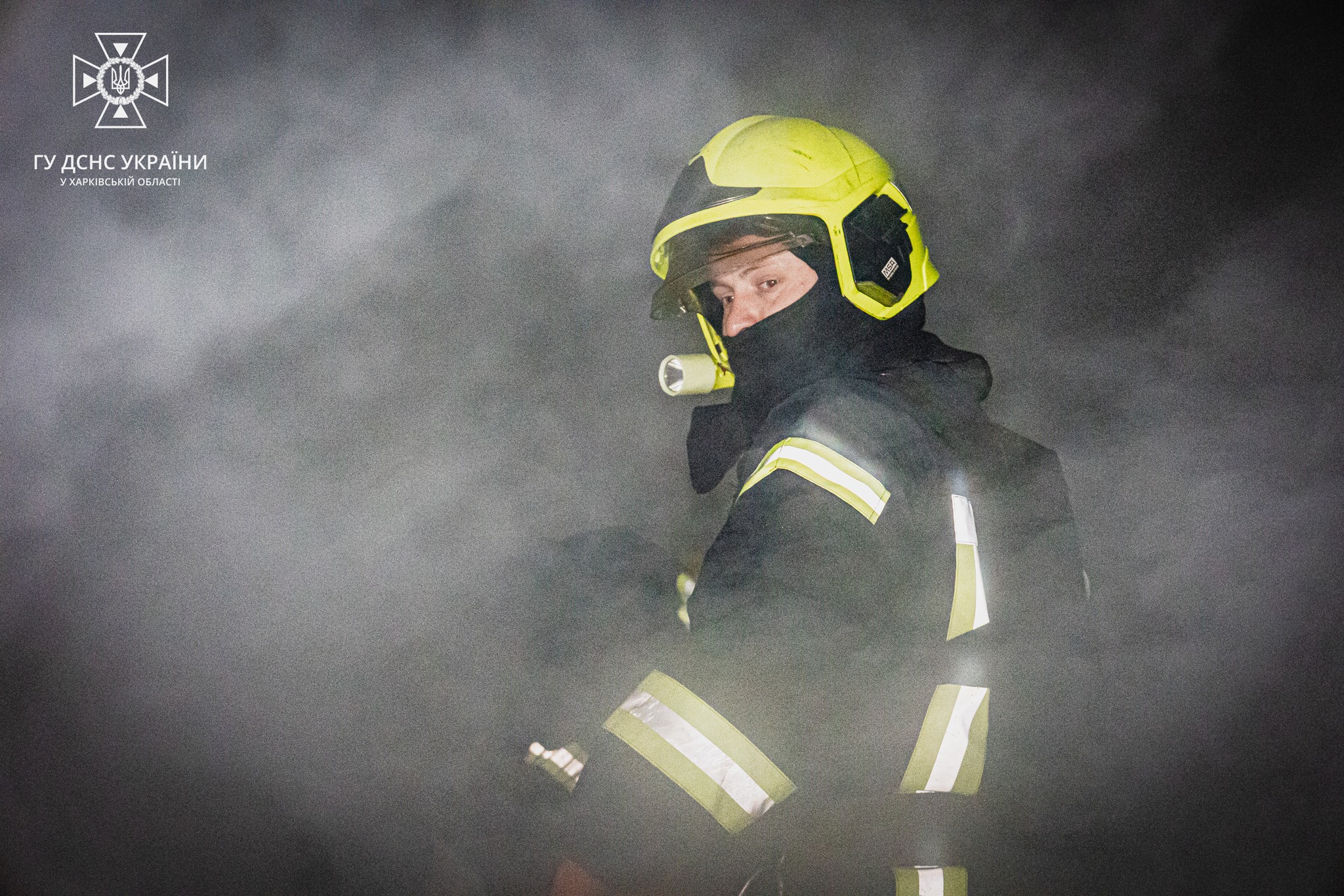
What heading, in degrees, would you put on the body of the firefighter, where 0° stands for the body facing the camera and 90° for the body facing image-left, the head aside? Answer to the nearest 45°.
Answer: approximately 90°
